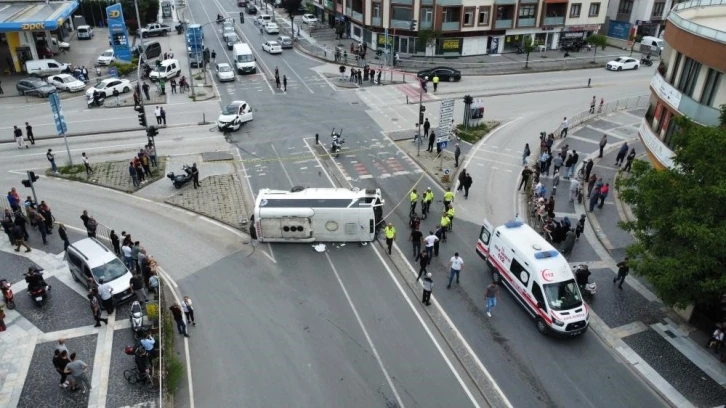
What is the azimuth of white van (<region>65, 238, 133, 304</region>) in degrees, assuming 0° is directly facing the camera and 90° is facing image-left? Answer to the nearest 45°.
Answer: approximately 315°

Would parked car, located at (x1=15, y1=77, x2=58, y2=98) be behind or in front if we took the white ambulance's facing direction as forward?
behind

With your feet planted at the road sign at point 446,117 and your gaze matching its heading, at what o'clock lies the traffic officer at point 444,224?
The traffic officer is roughly at 12 o'clock from the road sign.

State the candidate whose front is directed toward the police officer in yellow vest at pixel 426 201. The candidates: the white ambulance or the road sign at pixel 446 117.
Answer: the road sign

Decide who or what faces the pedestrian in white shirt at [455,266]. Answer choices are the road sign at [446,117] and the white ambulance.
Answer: the road sign

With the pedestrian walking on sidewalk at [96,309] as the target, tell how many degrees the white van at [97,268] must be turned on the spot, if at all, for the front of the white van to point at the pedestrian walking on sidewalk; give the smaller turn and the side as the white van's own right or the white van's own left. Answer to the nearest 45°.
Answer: approximately 45° to the white van's own right

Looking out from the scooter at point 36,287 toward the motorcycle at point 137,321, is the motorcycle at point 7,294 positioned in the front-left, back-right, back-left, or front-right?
back-right

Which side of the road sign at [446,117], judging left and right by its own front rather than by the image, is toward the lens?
front

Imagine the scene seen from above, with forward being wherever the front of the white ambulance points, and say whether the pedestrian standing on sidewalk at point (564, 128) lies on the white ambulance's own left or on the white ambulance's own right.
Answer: on the white ambulance's own left

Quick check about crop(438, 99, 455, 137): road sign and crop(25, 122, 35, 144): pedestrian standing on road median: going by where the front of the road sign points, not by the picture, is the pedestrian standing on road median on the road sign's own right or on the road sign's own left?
on the road sign's own right

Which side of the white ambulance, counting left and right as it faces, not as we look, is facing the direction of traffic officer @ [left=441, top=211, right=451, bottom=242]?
back

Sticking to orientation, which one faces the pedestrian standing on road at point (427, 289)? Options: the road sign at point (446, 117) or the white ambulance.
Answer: the road sign

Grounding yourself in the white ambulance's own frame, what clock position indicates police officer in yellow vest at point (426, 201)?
The police officer in yellow vest is roughly at 6 o'clock from the white ambulance.

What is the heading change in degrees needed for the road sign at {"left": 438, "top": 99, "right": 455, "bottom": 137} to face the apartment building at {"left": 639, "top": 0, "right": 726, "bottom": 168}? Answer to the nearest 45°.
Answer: approximately 45° to its left

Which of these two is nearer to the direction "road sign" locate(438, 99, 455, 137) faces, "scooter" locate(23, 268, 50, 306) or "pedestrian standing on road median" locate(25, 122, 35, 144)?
the scooter

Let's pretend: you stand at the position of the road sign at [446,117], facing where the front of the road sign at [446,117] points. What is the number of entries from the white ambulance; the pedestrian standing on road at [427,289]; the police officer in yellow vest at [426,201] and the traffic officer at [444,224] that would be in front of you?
4
